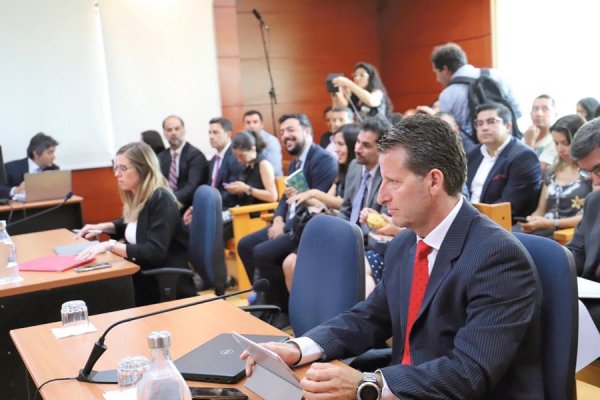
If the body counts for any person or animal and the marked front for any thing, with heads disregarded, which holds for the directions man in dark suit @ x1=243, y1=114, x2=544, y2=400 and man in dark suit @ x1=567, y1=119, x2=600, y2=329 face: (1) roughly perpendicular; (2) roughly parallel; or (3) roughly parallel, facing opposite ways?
roughly parallel

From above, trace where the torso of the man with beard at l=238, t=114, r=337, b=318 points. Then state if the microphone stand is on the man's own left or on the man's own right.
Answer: on the man's own right

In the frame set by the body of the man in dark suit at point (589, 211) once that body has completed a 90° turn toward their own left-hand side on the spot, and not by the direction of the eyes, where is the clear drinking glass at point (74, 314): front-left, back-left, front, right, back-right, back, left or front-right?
right

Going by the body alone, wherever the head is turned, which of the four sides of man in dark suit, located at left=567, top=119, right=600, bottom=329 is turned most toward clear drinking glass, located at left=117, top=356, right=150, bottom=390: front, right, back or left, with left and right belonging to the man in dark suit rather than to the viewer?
front

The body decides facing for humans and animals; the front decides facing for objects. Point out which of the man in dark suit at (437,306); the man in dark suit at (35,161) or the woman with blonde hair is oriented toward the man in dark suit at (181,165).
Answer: the man in dark suit at (35,161)

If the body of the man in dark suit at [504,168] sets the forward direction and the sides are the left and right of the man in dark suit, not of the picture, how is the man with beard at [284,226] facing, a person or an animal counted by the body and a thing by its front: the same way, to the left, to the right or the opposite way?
the same way

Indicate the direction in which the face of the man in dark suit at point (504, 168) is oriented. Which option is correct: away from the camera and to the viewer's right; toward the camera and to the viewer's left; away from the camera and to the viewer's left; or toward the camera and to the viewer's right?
toward the camera and to the viewer's left

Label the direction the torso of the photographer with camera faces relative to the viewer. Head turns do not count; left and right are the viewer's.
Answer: facing the viewer and to the left of the viewer

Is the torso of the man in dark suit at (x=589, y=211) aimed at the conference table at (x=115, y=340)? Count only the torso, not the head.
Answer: yes

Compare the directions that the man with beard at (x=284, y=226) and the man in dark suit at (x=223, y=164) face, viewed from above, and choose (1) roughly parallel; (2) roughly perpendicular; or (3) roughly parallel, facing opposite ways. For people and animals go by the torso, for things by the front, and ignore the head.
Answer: roughly parallel

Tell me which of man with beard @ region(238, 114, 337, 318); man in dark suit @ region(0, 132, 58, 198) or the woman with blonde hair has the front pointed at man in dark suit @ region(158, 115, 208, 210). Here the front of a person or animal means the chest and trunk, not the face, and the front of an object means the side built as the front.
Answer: man in dark suit @ region(0, 132, 58, 198)

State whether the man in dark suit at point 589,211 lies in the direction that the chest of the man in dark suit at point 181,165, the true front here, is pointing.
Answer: no

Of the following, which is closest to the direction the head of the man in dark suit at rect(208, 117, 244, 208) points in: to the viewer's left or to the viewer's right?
to the viewer's left
